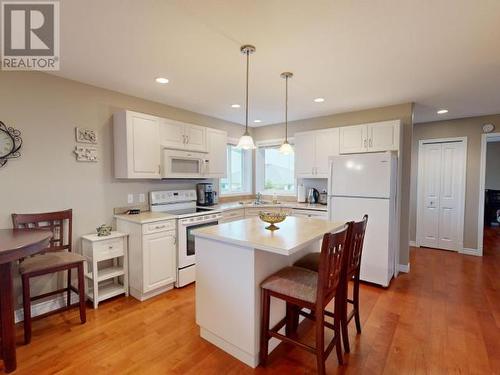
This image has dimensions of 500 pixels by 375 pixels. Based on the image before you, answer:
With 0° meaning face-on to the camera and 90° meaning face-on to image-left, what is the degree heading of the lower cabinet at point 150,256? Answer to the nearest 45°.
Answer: approximately 315°

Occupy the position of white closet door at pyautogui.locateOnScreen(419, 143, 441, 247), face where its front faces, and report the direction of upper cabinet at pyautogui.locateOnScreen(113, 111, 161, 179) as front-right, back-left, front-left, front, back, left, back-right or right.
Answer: front-right

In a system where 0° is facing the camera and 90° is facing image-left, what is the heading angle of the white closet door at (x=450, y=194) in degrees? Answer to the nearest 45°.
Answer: approximately 0°

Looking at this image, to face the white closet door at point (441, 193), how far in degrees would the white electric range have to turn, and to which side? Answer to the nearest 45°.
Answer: approximately 45° to its left

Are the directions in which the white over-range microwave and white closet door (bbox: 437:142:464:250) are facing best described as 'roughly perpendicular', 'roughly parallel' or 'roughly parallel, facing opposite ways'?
roughly perpendicular

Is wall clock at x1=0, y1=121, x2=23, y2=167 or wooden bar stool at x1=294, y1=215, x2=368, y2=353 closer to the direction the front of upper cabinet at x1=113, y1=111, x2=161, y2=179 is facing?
the wooden bar stool

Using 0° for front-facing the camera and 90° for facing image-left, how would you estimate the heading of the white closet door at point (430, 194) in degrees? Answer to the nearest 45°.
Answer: approximately 0°

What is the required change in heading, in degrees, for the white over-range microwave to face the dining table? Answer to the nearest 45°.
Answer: approximately 90° to its right

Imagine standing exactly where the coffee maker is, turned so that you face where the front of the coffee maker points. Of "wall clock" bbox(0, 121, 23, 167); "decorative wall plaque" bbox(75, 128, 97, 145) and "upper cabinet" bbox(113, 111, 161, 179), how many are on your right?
3

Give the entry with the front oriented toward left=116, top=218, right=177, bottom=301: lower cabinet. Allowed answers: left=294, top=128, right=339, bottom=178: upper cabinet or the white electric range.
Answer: the upper cabinet

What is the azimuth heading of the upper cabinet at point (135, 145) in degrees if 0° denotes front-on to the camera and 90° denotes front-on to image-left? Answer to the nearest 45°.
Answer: approximately 315°

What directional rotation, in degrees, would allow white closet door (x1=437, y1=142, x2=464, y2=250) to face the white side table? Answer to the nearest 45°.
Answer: approximately 45° to its right

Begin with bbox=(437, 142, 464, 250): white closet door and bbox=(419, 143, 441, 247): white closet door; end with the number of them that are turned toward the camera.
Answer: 2

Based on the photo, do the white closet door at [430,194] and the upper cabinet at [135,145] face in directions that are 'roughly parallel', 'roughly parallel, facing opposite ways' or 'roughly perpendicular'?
roughly perpendicular
